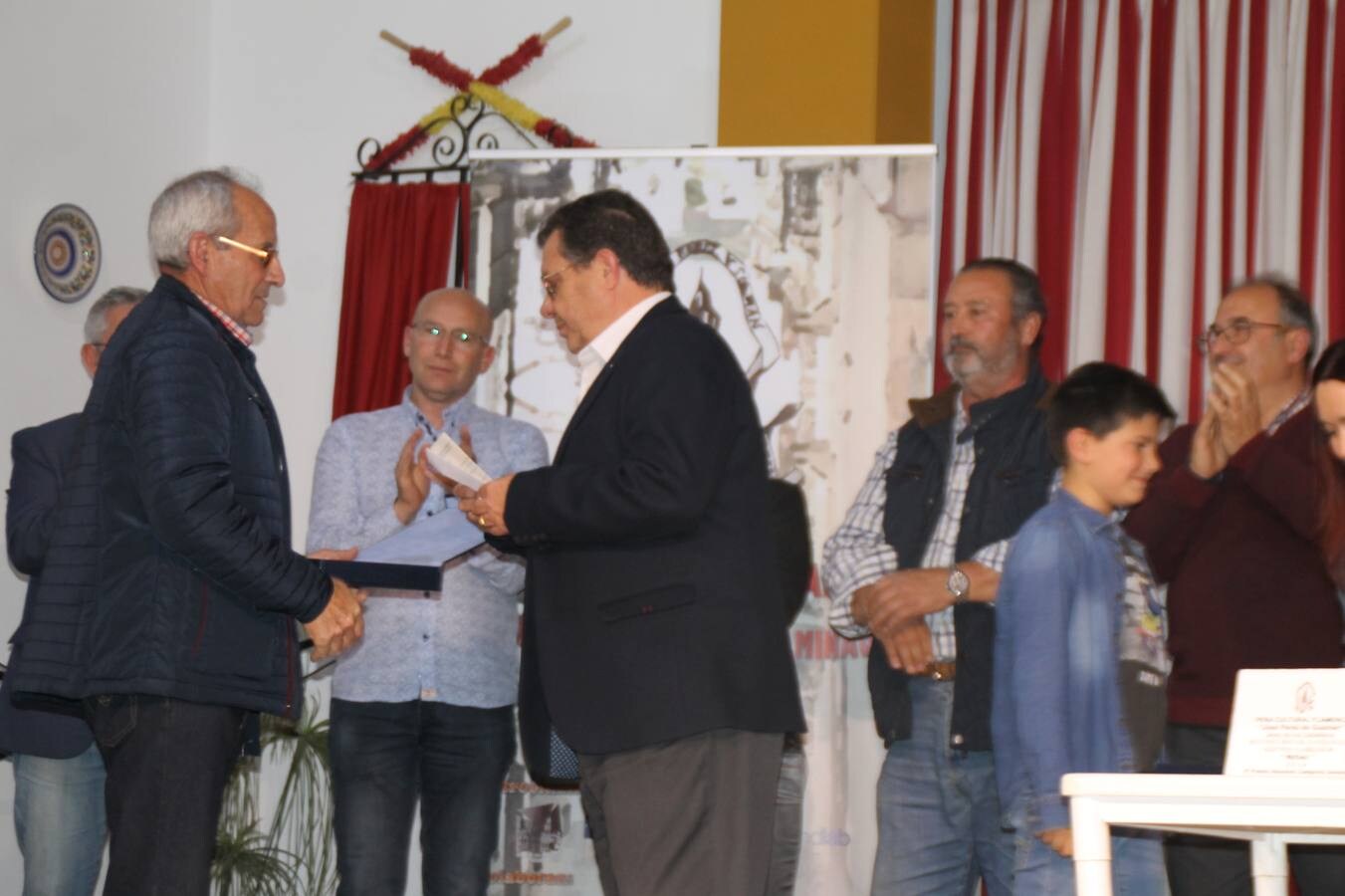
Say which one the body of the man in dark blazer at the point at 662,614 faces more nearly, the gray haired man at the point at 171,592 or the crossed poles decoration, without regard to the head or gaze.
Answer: the gray haired man

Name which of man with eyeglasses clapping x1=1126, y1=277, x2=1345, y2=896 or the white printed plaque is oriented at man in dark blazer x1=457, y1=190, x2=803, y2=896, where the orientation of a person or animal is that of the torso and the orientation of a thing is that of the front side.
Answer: the man with eyeglasses clapping

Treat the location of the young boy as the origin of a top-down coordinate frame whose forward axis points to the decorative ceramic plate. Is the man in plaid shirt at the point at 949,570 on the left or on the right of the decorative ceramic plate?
right

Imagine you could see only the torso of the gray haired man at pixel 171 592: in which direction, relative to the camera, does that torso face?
to the viewer's right

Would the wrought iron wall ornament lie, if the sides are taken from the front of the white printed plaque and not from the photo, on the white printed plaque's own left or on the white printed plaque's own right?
on the white printed plaque's own right

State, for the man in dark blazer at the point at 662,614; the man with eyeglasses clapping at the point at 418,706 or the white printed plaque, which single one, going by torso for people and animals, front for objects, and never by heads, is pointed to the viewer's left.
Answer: the man in dark blazer

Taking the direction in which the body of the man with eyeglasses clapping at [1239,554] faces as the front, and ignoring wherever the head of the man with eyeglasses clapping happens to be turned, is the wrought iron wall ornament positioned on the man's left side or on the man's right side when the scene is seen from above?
on the man's right side

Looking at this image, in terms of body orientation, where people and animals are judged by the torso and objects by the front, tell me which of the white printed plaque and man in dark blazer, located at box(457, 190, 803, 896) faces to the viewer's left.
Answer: the man in dark blazer

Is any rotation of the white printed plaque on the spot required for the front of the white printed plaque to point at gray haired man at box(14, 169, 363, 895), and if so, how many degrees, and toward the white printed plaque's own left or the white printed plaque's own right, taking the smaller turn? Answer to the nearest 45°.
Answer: approximately 90° to the white printed plaque's own right

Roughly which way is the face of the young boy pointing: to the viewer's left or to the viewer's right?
to the viewer's right

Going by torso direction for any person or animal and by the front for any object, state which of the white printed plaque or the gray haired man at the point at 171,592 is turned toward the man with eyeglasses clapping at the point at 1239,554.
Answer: the gray haired man

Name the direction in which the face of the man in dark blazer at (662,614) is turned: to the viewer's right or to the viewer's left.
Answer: to the viewer's left

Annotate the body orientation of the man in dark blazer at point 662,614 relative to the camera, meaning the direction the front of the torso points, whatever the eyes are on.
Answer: to the viewer's left
